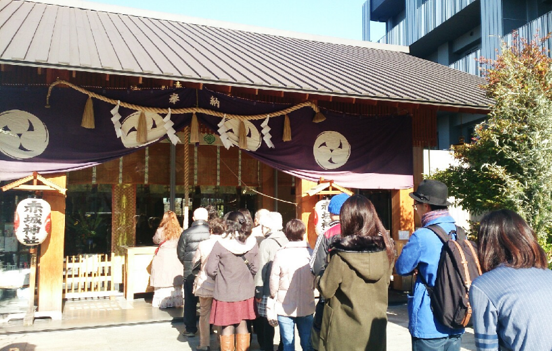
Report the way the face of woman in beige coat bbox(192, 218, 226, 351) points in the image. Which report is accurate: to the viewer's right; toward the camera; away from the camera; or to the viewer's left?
away from the camera

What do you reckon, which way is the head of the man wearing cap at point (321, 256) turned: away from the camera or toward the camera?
away from the camera

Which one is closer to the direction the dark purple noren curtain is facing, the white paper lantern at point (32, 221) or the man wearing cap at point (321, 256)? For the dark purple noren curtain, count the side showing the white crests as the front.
the man wearing cap

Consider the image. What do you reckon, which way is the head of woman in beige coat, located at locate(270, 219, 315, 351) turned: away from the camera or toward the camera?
away from the camera

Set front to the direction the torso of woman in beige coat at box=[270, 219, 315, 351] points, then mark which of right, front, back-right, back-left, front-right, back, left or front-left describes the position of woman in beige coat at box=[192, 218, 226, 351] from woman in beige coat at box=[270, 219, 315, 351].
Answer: front-left

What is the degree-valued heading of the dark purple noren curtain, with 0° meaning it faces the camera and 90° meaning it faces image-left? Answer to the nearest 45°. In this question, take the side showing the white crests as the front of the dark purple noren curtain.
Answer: approximately 0°

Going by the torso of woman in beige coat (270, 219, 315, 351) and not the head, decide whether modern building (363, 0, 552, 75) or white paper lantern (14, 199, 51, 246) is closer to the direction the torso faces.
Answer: the modern building

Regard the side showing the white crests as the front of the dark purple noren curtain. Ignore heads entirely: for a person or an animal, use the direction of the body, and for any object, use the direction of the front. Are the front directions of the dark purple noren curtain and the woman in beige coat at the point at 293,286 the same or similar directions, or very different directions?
very different directions

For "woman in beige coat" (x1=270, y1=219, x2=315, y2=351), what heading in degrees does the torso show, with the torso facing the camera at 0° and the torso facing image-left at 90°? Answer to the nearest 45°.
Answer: approximately 180°

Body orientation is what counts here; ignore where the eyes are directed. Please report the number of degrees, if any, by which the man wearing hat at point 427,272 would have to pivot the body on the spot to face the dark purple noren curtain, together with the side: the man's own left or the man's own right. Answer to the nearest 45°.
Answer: approximately 45° to the man's own right
